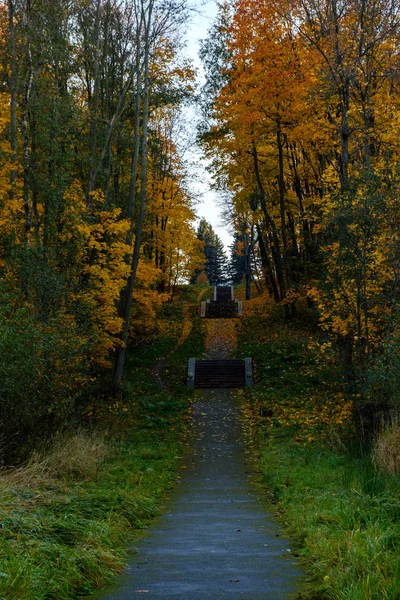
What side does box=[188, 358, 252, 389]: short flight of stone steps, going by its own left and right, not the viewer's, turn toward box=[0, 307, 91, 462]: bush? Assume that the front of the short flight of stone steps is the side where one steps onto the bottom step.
front

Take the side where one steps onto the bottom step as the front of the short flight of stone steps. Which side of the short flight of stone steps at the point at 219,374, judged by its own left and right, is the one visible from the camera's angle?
front

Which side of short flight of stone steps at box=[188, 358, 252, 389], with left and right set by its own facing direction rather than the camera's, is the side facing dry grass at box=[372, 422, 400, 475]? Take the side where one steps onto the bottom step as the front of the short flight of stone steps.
front
